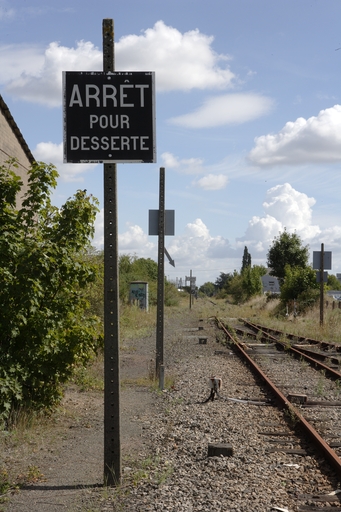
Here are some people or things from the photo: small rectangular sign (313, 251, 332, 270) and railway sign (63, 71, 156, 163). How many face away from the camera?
1

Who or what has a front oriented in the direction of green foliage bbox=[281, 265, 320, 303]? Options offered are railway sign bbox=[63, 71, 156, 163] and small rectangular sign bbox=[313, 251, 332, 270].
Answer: the small rectangular sign

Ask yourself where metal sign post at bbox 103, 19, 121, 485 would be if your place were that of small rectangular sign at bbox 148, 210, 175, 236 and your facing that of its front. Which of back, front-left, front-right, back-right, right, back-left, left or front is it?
back

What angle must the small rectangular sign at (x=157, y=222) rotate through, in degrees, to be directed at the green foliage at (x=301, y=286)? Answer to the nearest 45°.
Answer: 0° — it already faces it

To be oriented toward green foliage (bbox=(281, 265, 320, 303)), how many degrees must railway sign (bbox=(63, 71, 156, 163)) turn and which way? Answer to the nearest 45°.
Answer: approximately 180°

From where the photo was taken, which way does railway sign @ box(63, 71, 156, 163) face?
toward the camera

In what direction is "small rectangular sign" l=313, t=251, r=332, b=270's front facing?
away from the camera

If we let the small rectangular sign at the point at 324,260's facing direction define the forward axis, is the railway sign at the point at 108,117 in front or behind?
behind

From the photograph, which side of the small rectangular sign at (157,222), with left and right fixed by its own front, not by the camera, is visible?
back
